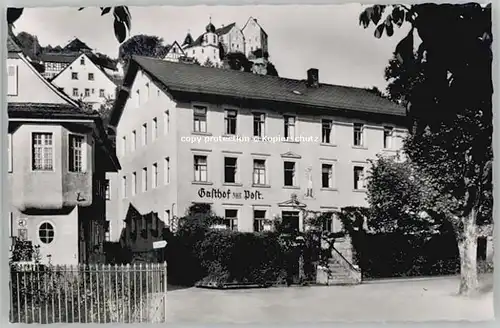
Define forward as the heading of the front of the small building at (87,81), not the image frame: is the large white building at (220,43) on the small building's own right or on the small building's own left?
on the small building's own left

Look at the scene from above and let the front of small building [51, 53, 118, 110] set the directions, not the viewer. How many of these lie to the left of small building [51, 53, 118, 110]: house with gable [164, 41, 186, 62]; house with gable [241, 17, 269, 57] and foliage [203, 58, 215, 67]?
3

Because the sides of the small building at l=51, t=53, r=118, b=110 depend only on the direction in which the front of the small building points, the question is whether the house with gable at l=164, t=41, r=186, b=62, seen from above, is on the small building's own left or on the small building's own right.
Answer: on the small building's own left

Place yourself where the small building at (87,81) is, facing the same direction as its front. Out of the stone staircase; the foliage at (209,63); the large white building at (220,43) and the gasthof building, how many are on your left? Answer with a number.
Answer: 4

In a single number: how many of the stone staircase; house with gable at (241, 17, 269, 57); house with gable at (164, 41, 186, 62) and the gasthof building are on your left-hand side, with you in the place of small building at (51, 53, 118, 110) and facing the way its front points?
4

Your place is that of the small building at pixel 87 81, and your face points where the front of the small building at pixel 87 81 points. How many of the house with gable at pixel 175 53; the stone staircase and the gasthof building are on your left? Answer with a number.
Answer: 3

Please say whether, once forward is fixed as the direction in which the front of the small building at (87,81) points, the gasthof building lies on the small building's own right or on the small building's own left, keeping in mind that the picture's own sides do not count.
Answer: on the small building's own left

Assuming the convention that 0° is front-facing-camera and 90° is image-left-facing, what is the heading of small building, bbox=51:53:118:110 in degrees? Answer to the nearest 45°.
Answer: approximately 0°
